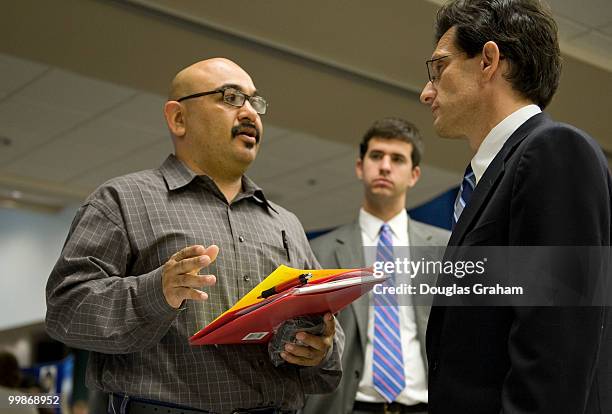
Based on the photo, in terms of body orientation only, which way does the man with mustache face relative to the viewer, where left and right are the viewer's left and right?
facing the viewer and to the right of the viewer

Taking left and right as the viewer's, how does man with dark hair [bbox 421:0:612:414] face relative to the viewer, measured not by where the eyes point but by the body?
facing to the left of the viewer

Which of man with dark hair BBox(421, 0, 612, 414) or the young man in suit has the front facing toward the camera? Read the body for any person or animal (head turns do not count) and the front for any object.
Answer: the young man in suit

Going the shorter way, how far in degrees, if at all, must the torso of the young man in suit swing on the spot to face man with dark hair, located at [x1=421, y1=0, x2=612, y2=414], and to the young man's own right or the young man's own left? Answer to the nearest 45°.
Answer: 0° — they already face them

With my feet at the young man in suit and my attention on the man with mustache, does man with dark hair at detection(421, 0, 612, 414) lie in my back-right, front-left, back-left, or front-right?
front-left

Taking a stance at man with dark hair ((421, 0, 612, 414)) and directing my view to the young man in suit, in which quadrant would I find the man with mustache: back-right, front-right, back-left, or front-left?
front-left

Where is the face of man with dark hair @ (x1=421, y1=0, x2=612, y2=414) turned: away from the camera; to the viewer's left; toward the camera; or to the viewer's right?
to the viewer's left

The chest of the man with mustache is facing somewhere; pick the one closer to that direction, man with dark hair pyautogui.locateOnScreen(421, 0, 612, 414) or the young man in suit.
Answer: the man with dark hair

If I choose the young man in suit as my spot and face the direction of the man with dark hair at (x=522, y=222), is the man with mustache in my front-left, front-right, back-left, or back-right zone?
front-right

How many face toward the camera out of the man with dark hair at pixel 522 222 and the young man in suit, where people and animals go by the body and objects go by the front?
1

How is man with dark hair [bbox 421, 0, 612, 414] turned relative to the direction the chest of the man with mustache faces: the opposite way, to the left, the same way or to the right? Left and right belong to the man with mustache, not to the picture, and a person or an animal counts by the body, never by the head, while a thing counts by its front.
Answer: the opposite way

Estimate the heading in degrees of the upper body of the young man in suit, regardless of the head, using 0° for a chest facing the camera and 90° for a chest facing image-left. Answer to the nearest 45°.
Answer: approximately 0°

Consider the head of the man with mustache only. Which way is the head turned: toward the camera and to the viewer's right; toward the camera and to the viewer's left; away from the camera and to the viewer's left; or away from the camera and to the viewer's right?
toward the camera and to the viewer's right

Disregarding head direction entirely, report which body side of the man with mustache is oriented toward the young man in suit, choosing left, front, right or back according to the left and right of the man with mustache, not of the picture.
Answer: left

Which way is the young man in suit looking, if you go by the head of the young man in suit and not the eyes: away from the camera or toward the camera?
toward the camera

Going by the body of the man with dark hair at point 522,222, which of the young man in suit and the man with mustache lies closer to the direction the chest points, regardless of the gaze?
the man with mustache

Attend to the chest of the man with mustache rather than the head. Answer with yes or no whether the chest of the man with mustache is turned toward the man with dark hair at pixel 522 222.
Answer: yes

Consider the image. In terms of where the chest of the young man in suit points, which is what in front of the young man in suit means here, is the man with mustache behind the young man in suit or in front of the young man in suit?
in front

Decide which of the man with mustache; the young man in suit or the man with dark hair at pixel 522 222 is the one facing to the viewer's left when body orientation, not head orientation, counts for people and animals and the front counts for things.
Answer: the man with dark hair
